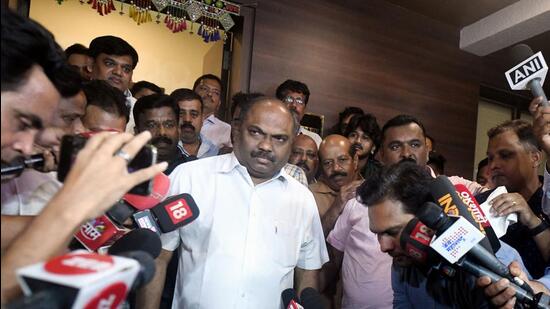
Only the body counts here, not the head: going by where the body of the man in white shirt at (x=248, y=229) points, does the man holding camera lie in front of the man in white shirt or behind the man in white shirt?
in front

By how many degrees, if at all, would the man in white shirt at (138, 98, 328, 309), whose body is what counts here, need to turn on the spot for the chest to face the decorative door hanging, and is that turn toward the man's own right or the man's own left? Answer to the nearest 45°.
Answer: approximately 180°

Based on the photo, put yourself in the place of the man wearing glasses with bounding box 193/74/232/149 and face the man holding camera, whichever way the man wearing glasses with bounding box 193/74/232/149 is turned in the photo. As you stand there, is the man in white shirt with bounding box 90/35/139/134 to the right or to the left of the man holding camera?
right

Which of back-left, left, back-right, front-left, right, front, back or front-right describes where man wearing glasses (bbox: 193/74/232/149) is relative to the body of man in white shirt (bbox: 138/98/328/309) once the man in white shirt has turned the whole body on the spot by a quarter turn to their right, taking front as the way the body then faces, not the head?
right

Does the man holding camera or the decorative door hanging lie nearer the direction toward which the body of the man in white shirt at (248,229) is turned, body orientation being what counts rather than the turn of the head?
the man holding camera

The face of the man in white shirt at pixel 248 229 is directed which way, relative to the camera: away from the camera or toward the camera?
toward the camera

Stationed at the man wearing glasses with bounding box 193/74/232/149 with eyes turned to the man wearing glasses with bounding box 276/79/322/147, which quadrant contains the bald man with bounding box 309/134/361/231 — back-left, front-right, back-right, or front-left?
front-right

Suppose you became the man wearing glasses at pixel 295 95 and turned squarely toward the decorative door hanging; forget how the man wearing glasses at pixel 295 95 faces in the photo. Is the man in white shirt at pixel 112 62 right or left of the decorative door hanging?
left

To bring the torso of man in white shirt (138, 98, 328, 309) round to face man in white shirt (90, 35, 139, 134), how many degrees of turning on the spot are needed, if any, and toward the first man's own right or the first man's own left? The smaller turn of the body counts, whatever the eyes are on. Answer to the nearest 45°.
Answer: approximately 135° to the first man's own right

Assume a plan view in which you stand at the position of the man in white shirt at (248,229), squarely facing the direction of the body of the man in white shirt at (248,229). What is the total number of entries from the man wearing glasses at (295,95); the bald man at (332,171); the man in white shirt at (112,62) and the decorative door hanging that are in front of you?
0

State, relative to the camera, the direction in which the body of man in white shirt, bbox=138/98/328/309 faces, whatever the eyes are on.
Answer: toward the camera

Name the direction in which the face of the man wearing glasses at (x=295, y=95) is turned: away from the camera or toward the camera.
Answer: toward the camera

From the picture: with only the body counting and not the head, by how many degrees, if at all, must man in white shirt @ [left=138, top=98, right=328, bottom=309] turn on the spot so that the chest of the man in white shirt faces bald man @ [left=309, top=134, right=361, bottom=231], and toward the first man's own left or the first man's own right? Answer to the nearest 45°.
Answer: approximately 135° to the first man's own left

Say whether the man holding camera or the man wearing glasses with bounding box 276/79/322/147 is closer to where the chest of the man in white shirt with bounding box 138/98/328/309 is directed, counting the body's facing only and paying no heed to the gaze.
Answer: the man holding camera
